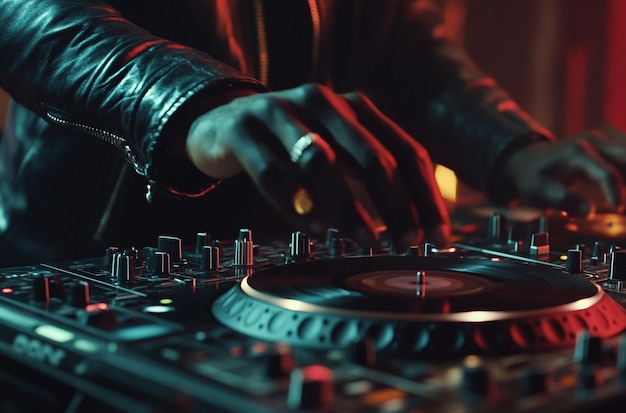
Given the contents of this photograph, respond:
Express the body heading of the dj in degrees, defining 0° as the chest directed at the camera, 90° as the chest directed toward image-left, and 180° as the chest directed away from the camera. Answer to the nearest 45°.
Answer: approximately 315°

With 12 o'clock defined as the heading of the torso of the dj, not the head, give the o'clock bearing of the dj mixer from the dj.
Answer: The dj mixer is roughly at 1 o'clock from the dj.
